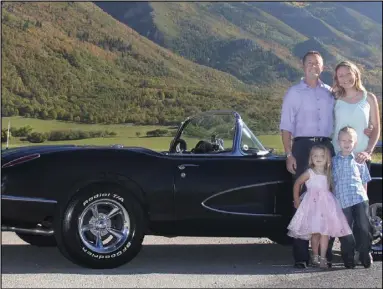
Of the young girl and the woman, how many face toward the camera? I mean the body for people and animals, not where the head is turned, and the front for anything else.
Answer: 2

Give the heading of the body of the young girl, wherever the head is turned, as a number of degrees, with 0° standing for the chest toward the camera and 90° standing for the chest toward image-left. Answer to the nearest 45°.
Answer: approximately 0°

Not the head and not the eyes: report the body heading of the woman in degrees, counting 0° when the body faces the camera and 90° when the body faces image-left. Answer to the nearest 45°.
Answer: approximately 0°
